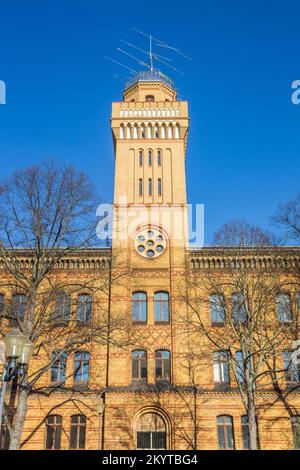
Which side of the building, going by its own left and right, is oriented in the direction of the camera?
front
